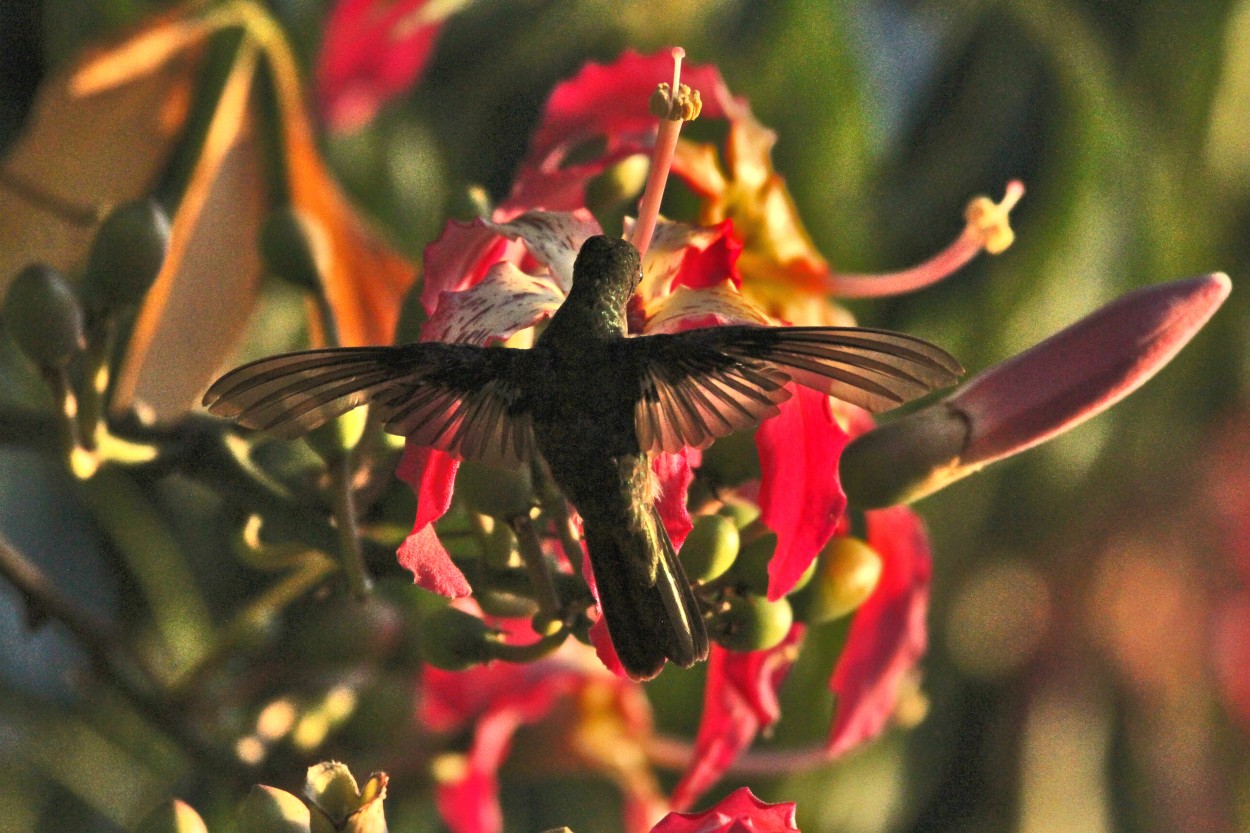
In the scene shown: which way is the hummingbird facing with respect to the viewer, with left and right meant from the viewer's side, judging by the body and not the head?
facing away from the viewer
